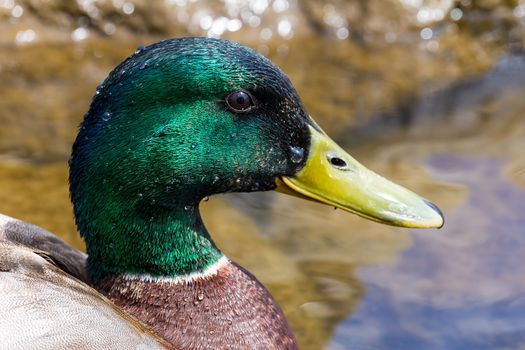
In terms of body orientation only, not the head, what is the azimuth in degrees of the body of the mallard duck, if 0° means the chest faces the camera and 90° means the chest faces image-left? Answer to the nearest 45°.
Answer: approximately 270°
